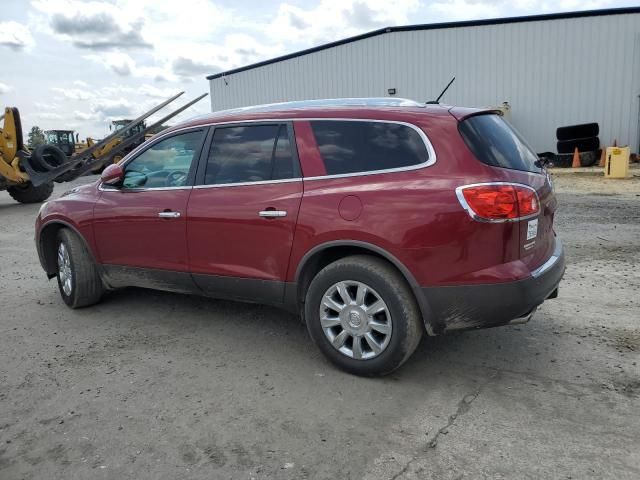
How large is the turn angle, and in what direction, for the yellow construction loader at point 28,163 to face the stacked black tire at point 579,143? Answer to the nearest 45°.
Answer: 0° — it already faces it

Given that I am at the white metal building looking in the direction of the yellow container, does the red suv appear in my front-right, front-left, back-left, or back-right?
front-right

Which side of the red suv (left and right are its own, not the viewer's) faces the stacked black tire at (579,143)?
right

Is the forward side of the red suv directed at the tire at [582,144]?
no

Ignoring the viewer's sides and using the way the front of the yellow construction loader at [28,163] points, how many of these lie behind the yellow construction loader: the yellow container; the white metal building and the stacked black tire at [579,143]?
0

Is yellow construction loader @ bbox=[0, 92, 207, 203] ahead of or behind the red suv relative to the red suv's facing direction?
ahead

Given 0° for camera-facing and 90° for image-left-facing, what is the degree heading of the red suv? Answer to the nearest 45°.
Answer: approximately 135°

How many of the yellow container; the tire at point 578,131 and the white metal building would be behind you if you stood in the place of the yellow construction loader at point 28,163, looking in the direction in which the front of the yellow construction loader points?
0

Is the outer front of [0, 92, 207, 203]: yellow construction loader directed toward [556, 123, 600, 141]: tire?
yes

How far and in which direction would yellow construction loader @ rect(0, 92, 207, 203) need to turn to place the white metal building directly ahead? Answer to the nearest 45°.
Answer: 0° — it already faces it

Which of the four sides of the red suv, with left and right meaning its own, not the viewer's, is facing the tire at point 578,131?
right

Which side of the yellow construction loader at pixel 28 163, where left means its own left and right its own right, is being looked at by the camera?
right

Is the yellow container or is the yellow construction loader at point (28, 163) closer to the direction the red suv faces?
the yellow construction loader

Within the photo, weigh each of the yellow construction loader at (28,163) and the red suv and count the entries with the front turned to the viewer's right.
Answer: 1

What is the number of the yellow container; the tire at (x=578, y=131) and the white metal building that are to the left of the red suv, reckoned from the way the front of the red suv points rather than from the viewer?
0

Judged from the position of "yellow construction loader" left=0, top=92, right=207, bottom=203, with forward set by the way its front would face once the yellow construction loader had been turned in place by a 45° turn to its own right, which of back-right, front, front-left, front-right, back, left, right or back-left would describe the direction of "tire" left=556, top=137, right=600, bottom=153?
front-left
